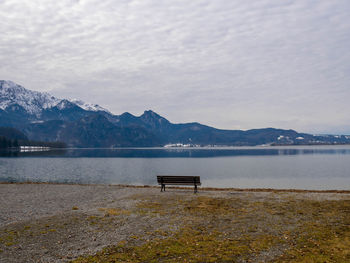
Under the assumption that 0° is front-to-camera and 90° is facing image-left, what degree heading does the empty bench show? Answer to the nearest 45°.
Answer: approximately 180°
